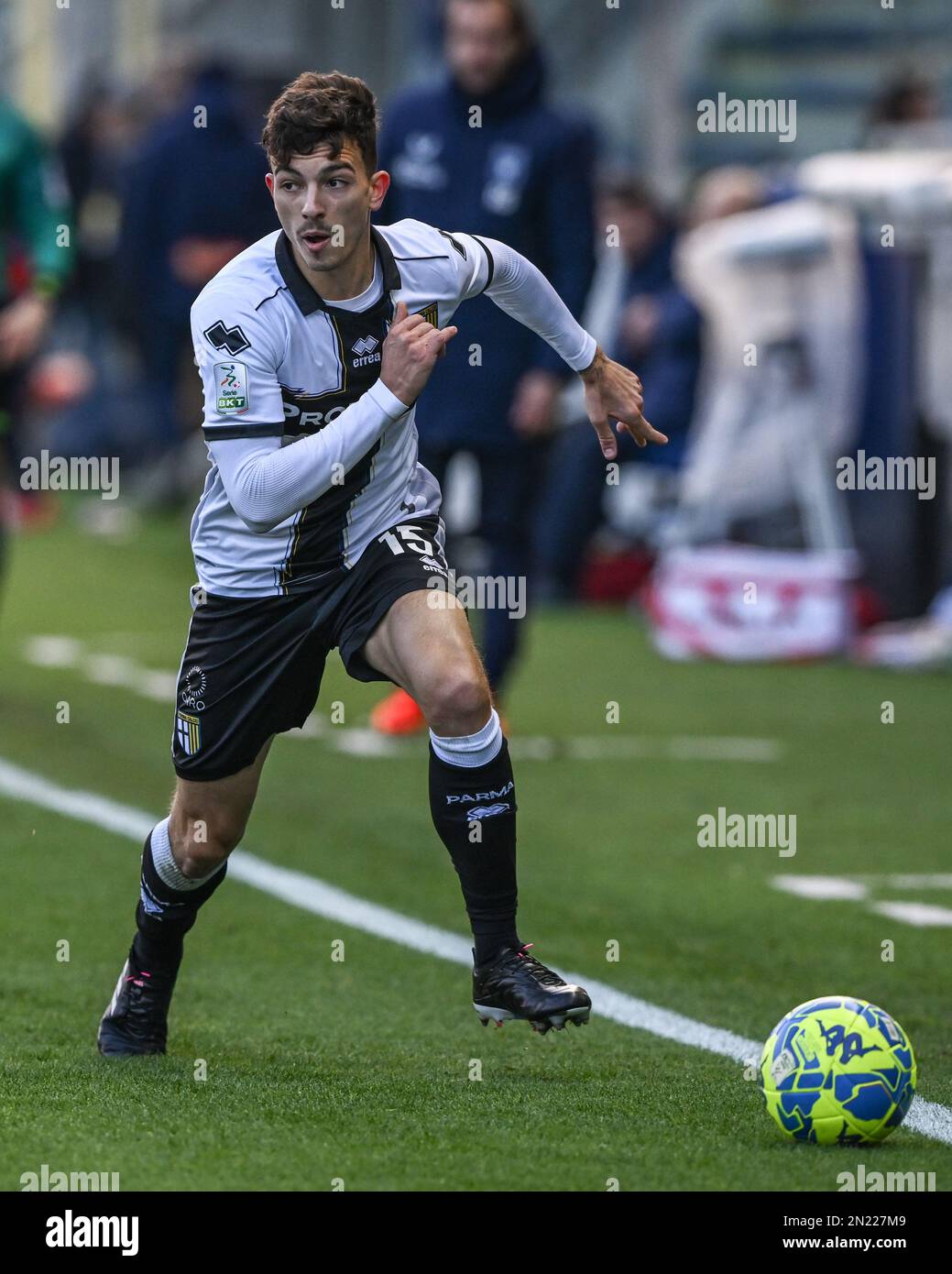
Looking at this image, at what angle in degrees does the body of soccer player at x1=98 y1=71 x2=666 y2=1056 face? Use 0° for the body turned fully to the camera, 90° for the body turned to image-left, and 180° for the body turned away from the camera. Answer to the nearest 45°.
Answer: approximately 315°

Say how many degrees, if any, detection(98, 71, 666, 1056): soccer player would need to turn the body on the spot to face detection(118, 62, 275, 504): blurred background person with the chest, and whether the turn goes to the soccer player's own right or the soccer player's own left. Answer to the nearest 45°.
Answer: approximately 135° to the soccer player's own left

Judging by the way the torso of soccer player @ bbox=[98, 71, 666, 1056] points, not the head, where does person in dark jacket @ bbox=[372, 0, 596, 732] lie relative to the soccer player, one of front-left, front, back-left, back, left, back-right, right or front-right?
back-left

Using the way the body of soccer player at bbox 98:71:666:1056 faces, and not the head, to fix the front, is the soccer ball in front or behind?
in front

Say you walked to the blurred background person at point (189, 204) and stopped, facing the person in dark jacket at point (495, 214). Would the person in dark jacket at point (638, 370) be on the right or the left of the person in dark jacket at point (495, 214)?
left

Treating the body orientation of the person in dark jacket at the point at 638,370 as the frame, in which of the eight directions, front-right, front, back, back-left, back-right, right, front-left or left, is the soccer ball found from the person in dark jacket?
left

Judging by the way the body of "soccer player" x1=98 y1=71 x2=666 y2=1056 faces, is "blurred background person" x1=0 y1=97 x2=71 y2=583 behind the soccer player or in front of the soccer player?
behind
